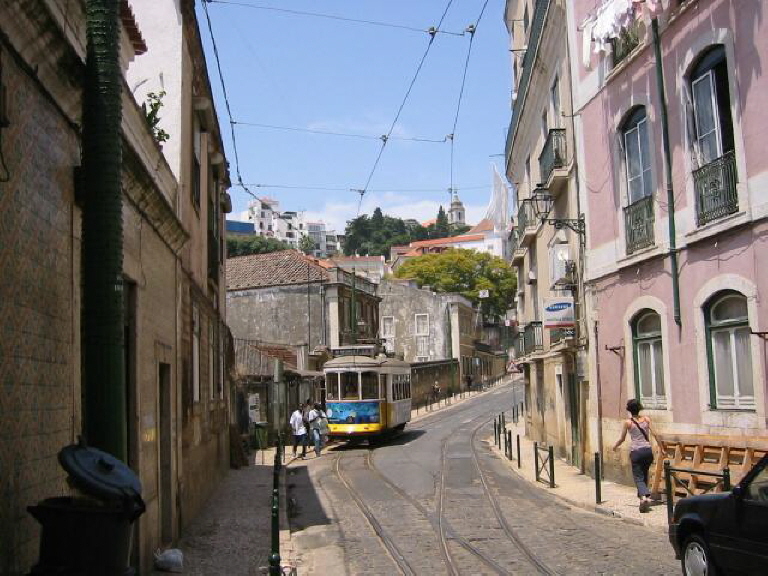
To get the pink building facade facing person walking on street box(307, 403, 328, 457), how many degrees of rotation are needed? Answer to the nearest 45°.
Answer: approximately 90° to its right

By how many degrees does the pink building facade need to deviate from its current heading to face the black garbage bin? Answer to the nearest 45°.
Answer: approximately 45° to its left

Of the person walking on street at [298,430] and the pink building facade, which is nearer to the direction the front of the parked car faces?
the person walking on street

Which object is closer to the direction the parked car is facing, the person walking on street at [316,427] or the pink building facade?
the person walking on street

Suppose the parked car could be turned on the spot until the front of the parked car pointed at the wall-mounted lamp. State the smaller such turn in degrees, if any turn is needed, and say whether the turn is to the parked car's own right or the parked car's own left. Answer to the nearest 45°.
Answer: approximately 45° to the parked car's own right

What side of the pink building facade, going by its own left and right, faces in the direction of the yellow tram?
right

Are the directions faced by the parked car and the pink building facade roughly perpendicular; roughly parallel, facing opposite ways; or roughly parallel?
roughly perpendicular

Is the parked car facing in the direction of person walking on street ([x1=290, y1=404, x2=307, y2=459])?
yes

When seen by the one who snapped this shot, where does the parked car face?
facing away from the viewer and to the left of the viewer
